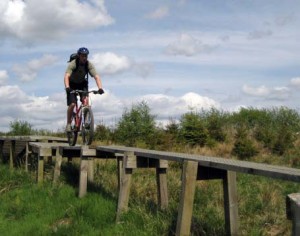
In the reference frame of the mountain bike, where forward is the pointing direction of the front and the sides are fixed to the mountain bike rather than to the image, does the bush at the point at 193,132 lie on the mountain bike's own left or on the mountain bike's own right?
on the mountain bike's own left

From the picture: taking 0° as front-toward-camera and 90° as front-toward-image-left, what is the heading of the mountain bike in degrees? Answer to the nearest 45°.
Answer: approximately 315°

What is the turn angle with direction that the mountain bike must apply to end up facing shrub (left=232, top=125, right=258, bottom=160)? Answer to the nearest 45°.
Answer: approximately 90° to its left

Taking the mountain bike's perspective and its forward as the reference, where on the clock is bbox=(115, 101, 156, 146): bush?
The bush is roughly at 8 o'clock from the mountain bike.
